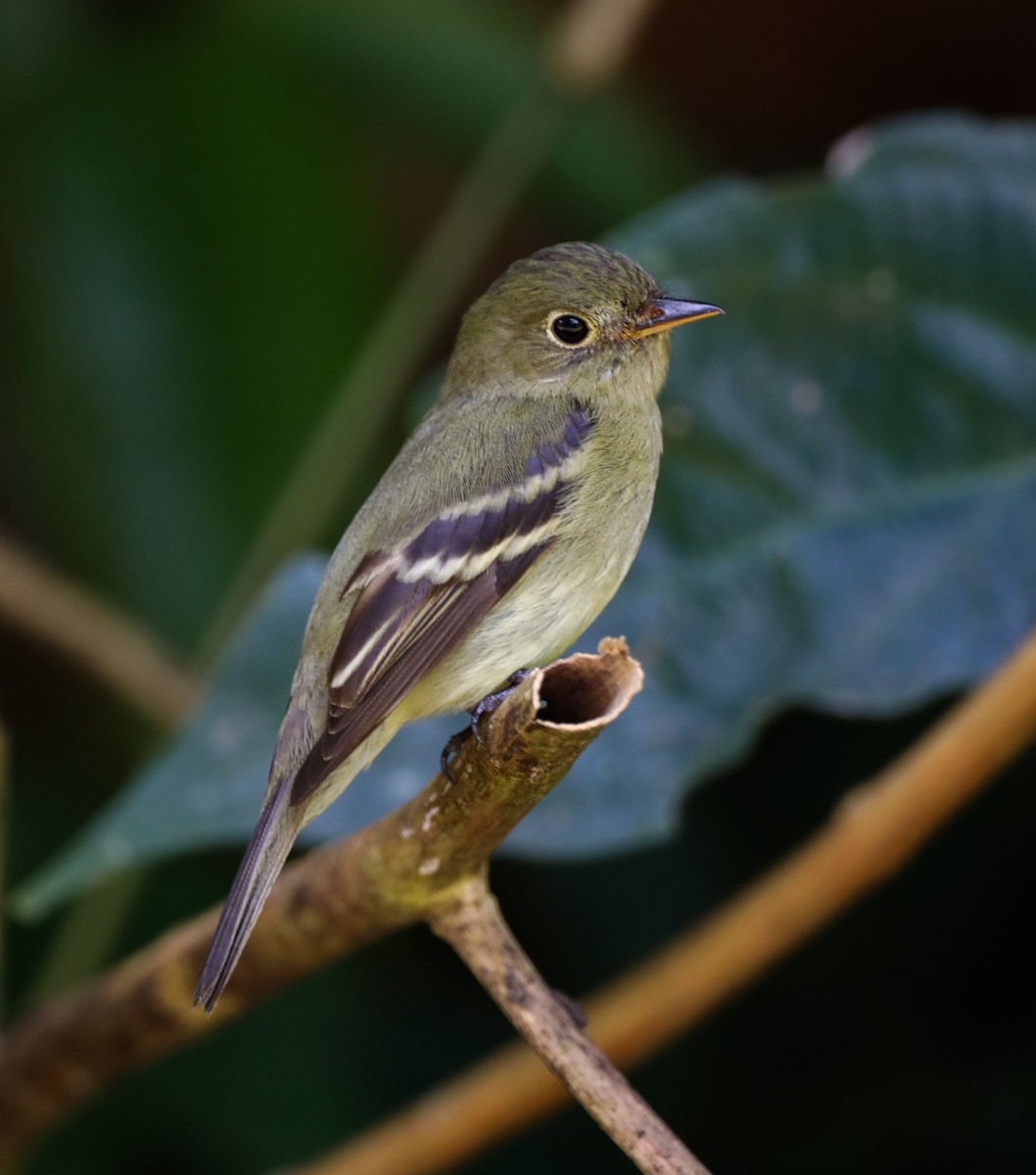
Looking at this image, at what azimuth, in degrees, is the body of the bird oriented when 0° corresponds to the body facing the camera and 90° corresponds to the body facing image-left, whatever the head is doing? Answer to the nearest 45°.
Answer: approximately 270°

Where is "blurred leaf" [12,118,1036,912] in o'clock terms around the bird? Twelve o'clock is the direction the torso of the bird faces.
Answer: The blurred leaf is roughly at 10 o'clock from the bird.

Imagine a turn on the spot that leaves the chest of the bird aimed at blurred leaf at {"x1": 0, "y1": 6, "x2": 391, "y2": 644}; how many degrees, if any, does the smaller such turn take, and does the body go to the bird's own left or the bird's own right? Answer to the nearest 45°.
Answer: approximately 135° to the bird's own left

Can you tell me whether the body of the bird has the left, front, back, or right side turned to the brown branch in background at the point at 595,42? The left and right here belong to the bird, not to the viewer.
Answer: left

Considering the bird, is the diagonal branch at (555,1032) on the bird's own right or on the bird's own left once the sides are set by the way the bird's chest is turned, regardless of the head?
on the bird's own right
